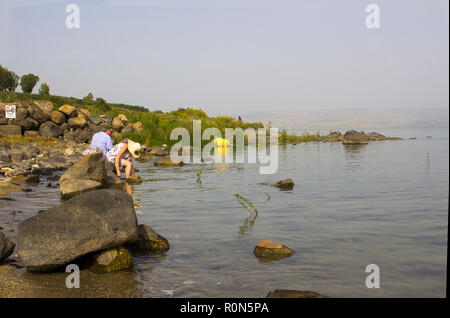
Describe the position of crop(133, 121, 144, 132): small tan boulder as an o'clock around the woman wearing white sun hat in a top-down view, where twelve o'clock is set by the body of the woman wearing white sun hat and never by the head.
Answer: The small tan boulder is roughly at 9 o'clock from the woman wearing white sun hat.

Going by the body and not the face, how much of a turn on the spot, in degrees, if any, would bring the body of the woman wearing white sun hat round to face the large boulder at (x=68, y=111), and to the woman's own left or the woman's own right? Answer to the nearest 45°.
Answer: approximately 90° to the woman's own left

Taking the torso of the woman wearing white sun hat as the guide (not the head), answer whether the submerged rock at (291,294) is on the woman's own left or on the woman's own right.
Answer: on the woman's own right

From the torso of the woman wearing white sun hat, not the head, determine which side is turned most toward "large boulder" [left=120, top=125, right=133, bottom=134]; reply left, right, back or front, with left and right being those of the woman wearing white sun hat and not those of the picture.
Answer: left

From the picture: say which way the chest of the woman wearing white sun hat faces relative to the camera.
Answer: to the viewer's right

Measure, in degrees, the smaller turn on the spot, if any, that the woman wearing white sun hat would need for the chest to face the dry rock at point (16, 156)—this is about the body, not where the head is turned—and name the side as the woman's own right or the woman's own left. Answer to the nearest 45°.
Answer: approximately 135° to the woman's own left

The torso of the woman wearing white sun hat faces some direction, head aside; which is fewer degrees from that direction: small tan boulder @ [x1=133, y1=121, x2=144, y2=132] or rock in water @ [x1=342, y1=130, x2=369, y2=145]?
the rock in water

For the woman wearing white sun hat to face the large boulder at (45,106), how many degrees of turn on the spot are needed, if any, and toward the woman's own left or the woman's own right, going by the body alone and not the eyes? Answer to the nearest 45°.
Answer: approximately 90° to the woman's own left
